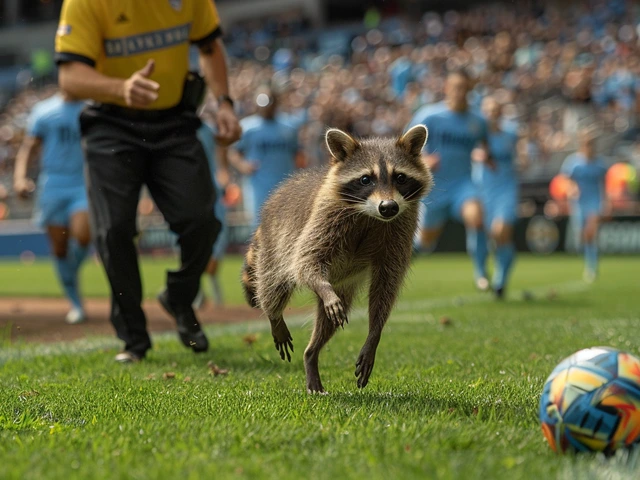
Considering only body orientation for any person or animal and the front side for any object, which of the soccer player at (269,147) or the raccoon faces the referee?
the soccer player

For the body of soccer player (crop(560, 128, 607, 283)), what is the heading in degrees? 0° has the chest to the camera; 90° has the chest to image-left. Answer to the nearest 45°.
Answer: approximately 0°

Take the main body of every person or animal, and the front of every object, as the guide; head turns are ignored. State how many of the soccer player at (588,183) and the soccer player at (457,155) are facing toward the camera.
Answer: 2

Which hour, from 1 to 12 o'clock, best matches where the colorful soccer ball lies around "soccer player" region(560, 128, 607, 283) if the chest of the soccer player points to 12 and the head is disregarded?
The colorful soccer ball is roughly at 12 o'clock from the soccer player.

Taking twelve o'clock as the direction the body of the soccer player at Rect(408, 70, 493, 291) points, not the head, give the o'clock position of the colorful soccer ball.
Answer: The colorful soccer ball is roughly at 12 o'clock from the soccer player.

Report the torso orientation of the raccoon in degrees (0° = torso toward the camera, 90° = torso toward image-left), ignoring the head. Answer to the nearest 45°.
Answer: approximately 315°

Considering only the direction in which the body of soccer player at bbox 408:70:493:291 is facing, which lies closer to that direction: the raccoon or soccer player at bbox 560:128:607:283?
the raccoon

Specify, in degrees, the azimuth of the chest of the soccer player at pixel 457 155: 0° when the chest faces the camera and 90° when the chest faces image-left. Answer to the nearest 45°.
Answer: approximately 0°

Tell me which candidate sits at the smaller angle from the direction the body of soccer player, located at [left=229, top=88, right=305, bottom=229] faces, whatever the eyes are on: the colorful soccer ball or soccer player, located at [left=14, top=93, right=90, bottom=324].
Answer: the colorful soccer ball

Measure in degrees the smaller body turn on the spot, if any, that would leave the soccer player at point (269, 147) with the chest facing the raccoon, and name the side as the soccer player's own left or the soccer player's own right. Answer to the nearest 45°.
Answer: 0° — they already face it
